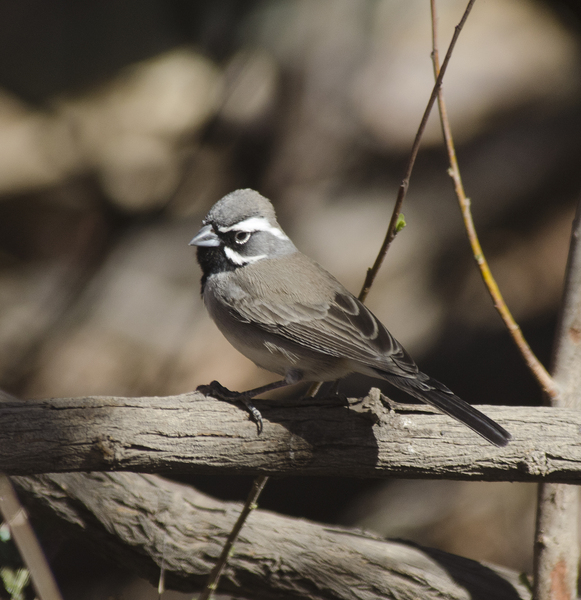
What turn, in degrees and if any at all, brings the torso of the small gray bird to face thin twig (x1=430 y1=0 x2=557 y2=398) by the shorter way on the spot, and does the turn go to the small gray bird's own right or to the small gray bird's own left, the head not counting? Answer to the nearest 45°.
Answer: approximately 135° to the small gray bird's own left

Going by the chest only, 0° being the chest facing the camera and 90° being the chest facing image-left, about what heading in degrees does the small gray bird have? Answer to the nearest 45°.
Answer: approximately 90°

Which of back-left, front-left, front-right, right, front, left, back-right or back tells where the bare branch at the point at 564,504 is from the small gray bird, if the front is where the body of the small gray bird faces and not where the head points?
back
